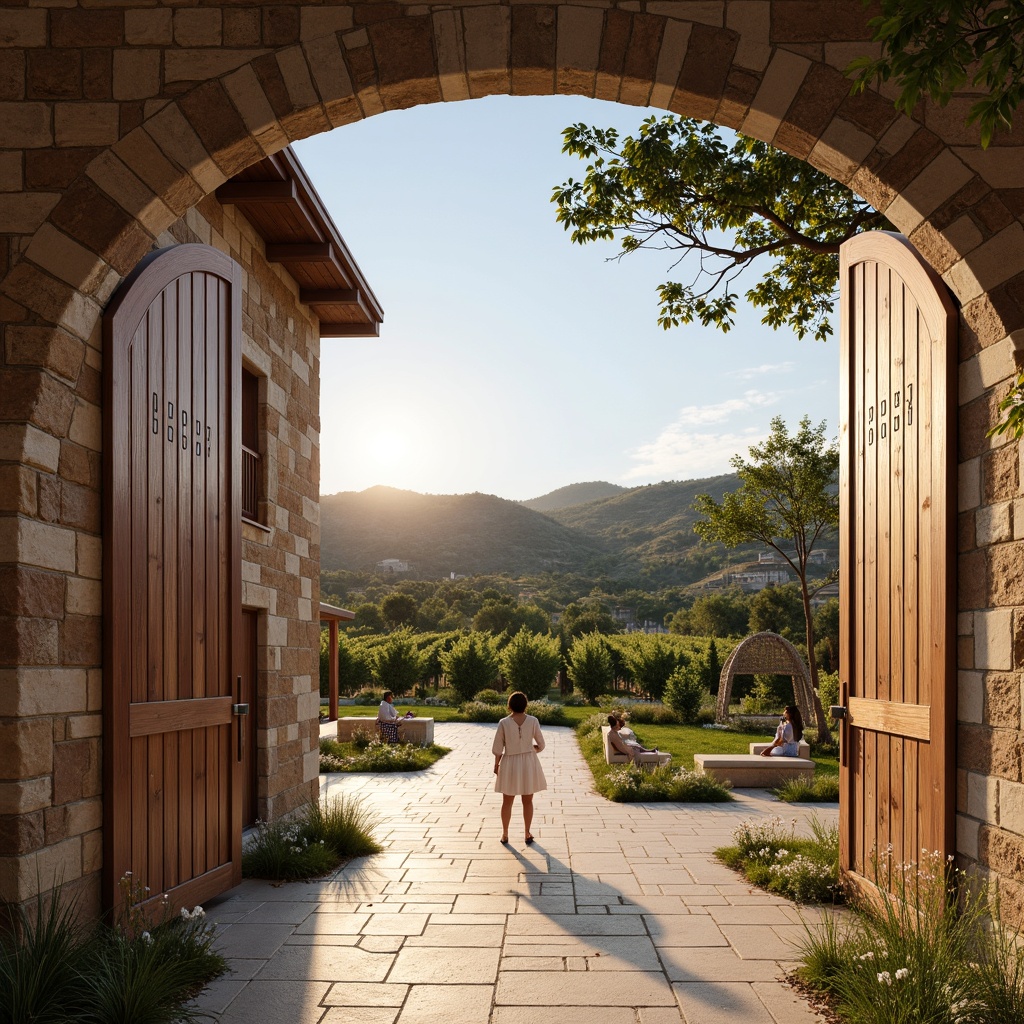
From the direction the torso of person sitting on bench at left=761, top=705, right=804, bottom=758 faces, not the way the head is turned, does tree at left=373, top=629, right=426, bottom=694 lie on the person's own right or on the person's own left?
on the person's own right

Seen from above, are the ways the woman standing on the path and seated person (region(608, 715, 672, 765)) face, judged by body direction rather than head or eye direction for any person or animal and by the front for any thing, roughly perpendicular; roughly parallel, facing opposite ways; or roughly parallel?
roughly perpendicular

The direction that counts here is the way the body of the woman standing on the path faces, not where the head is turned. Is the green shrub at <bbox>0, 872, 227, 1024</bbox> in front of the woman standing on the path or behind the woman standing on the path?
behind

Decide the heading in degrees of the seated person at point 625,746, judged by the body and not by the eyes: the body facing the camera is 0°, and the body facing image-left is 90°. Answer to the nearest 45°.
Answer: approximately 270°

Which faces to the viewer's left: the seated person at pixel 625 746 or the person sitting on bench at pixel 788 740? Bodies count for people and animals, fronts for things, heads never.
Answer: the person sitting on bench

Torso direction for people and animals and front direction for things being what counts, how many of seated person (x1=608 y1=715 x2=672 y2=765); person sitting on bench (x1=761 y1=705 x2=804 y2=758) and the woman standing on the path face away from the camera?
1

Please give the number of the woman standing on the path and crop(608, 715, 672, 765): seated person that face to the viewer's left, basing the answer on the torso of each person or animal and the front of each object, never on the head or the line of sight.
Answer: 0

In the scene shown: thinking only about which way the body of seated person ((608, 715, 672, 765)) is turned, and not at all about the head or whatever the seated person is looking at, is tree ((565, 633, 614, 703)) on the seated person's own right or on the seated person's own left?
on the seated person's own left

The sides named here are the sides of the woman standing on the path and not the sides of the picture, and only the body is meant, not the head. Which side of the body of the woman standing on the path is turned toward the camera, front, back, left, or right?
back

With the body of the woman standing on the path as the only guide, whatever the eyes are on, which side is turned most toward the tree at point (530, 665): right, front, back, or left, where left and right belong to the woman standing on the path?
front

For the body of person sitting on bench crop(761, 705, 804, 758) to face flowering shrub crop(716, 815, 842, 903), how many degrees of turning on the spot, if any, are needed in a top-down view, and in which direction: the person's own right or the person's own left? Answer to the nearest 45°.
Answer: approximately 90° to the person's own left

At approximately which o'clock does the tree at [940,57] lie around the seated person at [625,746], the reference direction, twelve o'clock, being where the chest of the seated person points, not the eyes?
The tree is roughly at 3 o'clock from the seated person.

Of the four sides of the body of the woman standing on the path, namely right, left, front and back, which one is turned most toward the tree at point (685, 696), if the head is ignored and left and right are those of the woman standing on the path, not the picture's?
front

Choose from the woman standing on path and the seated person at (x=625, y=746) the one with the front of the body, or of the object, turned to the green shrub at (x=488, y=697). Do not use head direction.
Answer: the woman standing on path
